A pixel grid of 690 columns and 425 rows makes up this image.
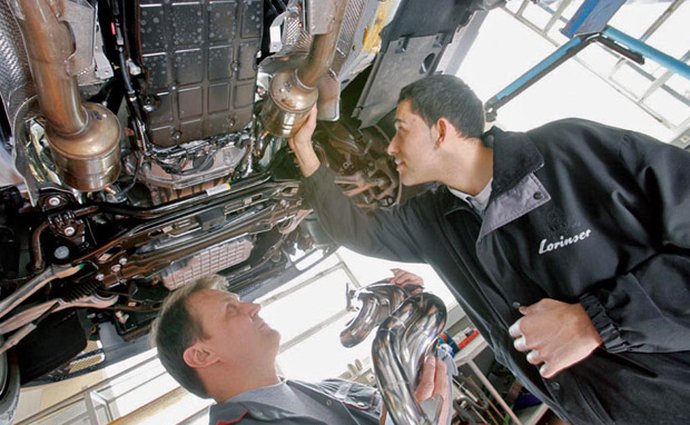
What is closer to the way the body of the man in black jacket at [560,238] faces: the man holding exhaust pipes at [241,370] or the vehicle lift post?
the man holding exhaust pipes

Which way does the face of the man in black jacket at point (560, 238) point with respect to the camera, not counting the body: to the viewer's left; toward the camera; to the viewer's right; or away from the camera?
to the viewer's left

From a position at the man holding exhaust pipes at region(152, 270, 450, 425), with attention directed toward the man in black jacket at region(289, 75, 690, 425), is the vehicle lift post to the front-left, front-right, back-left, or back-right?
front-left

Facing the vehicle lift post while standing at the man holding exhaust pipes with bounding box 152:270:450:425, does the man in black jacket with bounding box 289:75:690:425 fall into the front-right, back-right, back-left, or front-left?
front-right

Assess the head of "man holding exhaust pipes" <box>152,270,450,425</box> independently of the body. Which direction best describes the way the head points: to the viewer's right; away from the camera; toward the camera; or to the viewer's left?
to the viewer's right

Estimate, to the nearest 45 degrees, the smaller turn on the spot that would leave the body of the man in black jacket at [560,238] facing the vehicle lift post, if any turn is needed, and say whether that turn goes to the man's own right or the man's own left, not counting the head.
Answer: approximately 135° to the man's own right

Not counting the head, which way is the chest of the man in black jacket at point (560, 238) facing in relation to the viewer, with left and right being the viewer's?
facing the viewer and to the left of the viewer

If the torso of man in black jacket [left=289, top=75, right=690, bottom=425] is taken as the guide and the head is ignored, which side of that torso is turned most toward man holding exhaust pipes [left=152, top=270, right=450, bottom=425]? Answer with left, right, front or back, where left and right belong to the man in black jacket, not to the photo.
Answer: front
